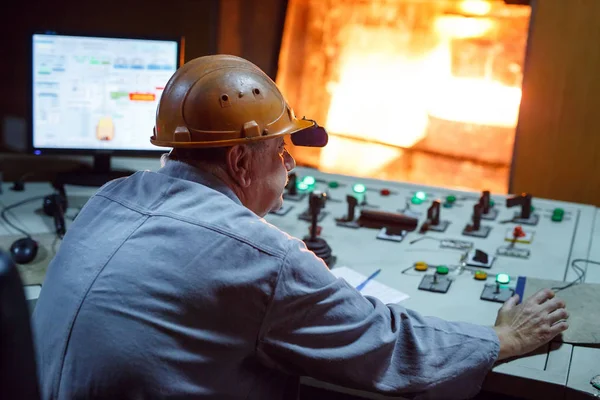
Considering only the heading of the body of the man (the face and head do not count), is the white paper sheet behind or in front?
in front

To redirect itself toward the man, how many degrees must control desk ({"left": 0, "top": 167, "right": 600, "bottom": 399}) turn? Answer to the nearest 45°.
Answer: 0° — it already faces them

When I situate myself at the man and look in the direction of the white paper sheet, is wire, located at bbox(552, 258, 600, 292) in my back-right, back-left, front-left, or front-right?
front-right

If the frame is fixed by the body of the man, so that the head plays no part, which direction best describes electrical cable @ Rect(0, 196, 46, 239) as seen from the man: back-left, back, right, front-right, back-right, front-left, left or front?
left

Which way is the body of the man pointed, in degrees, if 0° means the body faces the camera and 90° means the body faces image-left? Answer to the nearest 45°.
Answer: approximately 225°

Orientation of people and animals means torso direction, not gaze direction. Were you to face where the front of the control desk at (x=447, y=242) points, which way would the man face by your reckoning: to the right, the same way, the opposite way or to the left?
the opposite way

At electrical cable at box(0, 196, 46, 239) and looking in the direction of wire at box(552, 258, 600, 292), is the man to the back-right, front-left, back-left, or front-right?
front-right

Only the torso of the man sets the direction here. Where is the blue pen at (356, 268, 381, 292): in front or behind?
in front

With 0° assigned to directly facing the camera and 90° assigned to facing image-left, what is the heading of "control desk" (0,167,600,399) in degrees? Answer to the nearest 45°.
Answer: approximately 45°

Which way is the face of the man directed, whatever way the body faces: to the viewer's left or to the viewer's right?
to the viewer's right
